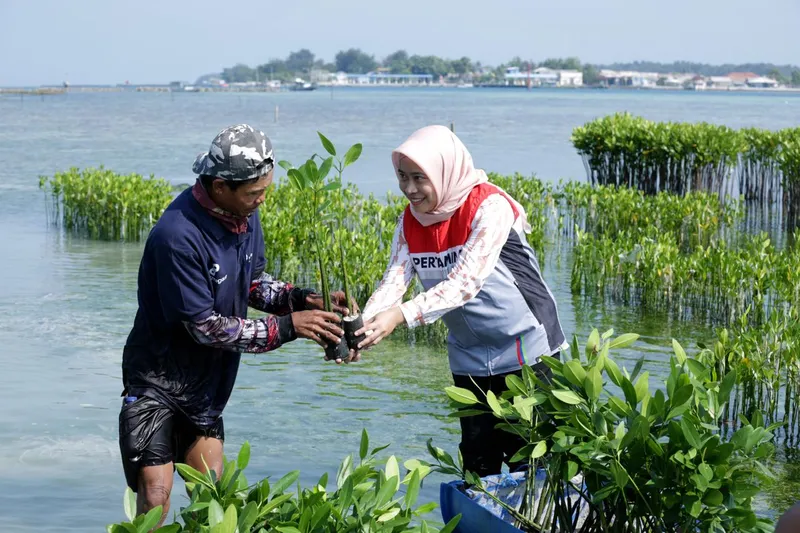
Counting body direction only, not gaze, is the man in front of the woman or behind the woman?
in front

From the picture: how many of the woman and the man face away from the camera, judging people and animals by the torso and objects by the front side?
0

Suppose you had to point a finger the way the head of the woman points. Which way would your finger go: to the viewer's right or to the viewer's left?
to the viewer's left

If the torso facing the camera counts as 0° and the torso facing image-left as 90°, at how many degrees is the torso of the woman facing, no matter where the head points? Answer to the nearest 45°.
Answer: approximately 45°

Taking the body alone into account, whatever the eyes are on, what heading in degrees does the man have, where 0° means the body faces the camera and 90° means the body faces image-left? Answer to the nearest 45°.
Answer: approximately 315°

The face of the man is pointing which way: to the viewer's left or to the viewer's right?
to the viewer's right

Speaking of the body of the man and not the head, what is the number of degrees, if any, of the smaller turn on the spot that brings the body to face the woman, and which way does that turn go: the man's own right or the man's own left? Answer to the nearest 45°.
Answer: approximately 45° to the man's own left
